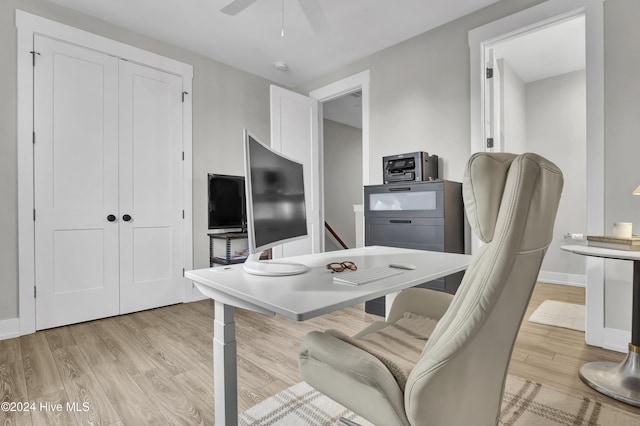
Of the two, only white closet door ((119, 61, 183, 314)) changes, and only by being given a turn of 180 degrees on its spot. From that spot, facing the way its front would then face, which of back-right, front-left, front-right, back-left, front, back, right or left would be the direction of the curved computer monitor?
back-left

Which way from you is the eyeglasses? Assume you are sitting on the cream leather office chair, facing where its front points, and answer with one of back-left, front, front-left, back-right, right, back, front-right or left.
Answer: front

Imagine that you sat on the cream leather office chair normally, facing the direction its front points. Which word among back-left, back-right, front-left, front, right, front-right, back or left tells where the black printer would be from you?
front-right

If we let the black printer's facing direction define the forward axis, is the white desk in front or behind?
in front

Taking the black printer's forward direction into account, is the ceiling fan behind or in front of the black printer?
in front

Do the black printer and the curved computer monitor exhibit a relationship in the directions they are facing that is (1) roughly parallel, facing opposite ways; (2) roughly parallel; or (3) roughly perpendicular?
roughly perpendicular

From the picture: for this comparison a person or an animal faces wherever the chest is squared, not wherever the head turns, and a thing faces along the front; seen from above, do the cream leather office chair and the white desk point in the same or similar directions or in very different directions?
very different directions

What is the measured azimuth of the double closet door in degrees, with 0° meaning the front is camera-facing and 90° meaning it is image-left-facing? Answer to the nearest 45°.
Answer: approximately 315°

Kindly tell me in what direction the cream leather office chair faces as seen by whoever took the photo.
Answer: facing away from the viewer and to the left of the viewer

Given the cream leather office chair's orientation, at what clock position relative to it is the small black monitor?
The small black monitor is roughly at 12 o'clock from the cream leather office chair.

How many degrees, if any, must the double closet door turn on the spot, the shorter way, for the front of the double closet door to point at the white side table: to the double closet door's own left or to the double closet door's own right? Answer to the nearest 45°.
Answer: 0° — it already faces it

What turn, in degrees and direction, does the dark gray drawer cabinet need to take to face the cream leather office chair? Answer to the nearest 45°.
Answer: approximately 45° to its left

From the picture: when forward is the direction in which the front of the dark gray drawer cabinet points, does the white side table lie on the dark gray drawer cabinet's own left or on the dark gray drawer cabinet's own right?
on the dark gray drawer cabinet's own left

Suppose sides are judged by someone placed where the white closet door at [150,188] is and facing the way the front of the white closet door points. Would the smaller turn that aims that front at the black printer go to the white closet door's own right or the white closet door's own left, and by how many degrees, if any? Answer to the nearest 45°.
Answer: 0° — it already faces it

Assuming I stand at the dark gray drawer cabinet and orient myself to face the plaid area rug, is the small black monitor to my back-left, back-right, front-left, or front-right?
back-right

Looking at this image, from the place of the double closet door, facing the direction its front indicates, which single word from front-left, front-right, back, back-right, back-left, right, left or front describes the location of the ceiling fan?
front

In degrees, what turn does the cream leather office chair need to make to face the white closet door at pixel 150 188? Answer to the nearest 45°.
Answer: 0° — it already faces it

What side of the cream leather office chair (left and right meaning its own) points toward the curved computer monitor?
front

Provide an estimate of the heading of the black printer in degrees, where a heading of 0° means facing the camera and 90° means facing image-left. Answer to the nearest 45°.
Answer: approximately 45°

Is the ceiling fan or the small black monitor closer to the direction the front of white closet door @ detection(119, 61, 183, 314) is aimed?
the ceiling fan
